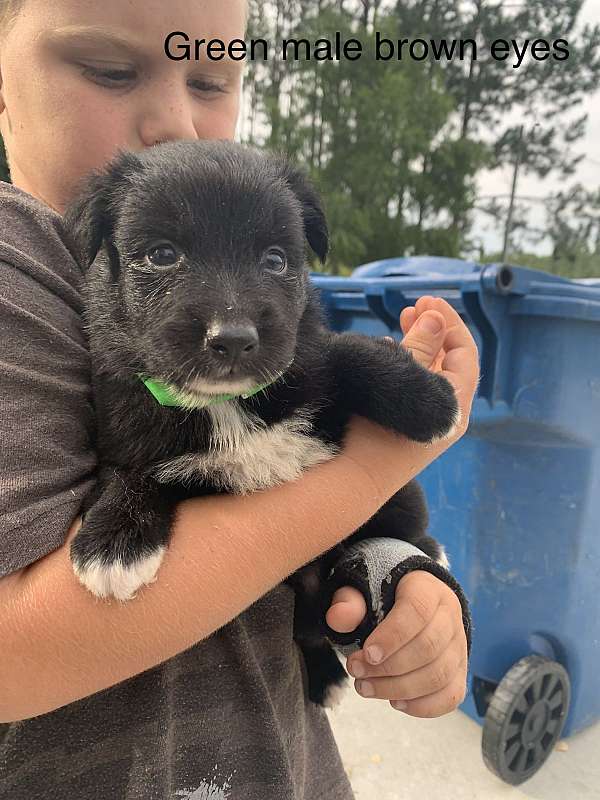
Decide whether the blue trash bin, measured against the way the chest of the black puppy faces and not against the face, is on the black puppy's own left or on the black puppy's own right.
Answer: on the black puppy's own left

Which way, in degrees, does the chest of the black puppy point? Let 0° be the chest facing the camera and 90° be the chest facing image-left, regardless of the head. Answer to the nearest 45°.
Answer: approximately 0°

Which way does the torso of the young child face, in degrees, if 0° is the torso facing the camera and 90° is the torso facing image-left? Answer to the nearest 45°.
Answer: approximately 315°

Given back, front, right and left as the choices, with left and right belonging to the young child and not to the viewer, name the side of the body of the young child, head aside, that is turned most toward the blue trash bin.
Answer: left
